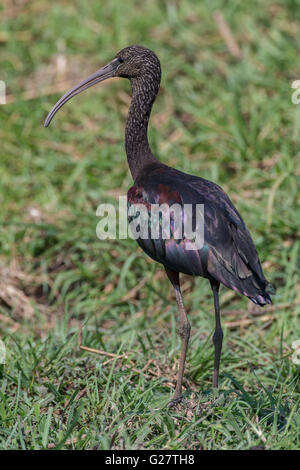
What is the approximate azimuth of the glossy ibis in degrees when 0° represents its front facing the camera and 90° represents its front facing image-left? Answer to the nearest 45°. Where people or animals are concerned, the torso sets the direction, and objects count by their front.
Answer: approximately 90°
